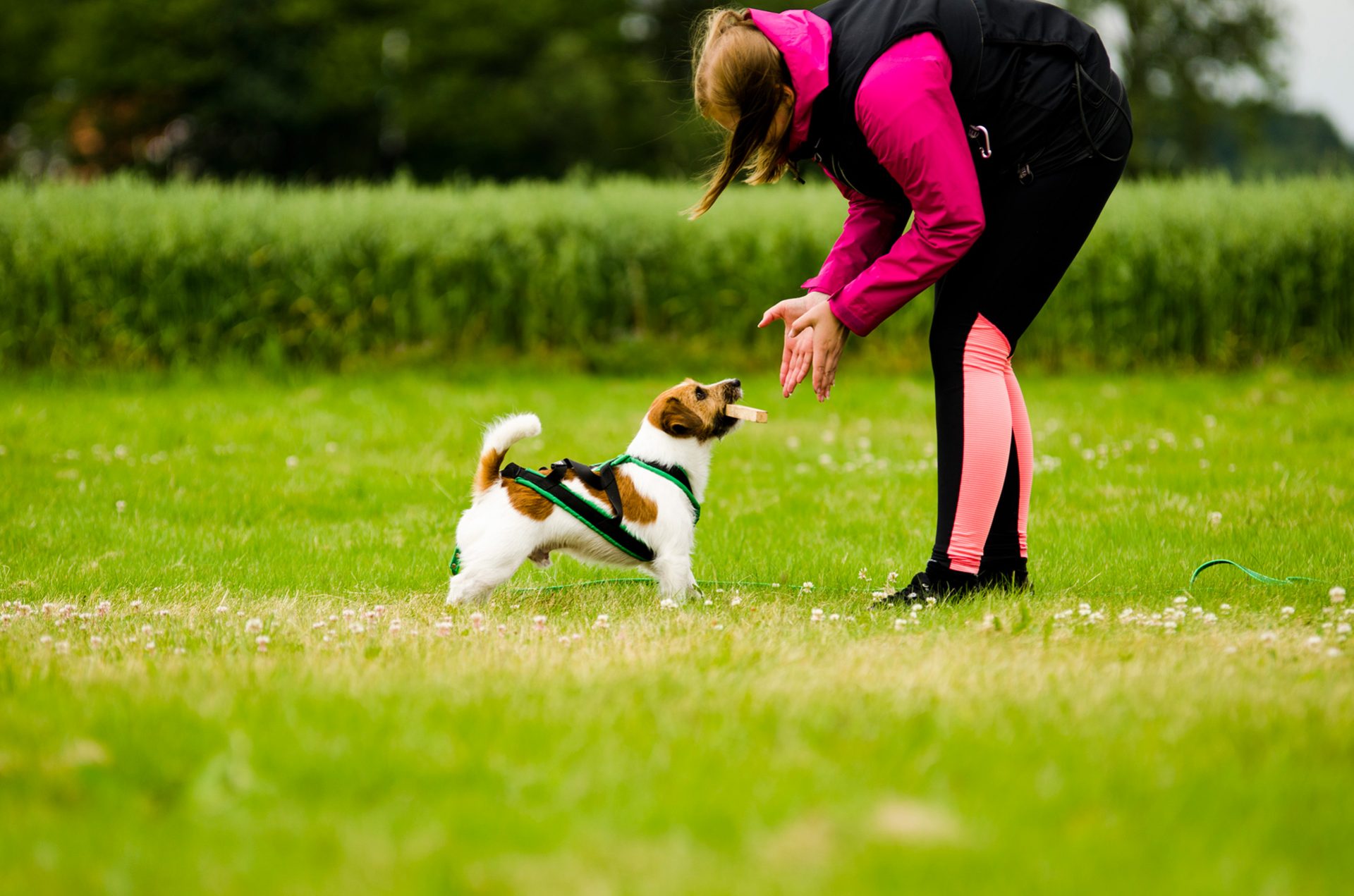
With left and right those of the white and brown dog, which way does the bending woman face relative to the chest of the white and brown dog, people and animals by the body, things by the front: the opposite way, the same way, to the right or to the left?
the opposite way

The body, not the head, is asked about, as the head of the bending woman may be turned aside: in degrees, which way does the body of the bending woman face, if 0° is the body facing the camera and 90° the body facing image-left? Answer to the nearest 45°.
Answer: approximately 90°

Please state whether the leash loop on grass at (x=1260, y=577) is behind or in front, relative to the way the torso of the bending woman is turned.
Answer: behind

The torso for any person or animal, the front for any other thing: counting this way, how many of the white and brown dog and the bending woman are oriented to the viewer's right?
1

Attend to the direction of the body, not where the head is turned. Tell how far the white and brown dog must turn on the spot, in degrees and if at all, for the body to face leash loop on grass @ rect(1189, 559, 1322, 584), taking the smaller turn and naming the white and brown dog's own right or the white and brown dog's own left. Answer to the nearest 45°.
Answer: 0° — it already faces it

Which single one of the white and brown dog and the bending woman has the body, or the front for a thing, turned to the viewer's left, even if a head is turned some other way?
the bending woman

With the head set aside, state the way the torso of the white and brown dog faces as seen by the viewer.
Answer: to the viewer's right
